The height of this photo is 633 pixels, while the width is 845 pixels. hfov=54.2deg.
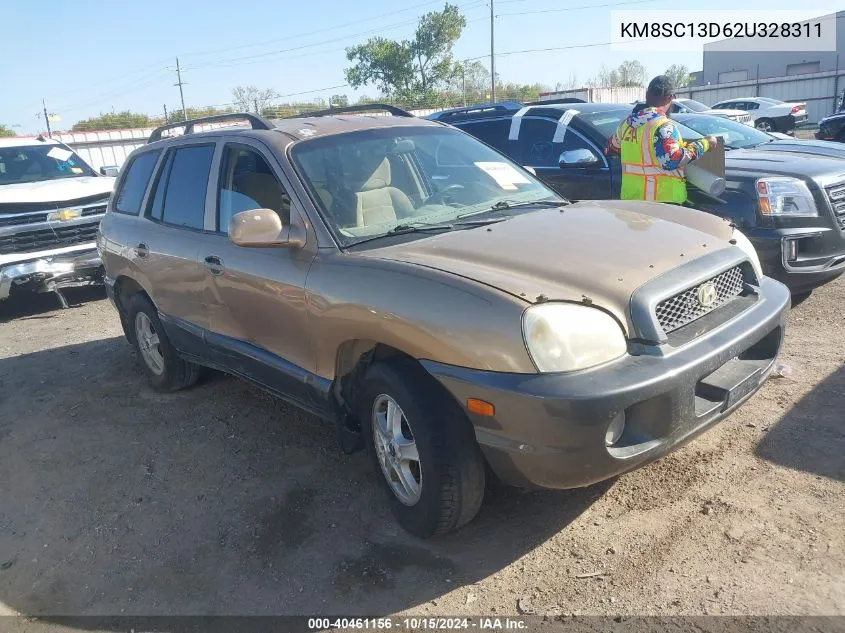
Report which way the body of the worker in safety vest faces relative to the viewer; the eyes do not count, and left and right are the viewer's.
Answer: facing away from the viewer and to the right of the viewer

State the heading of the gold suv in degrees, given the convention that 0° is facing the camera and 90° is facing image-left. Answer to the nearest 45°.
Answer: approximately 315°

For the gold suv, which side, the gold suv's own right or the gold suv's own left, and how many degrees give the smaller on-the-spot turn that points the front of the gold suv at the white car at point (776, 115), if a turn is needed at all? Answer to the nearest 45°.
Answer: approximately 90° to the gold suv's own left

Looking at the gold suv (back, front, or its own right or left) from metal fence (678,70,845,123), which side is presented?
left

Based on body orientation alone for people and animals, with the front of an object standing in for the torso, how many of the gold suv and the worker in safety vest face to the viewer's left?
0

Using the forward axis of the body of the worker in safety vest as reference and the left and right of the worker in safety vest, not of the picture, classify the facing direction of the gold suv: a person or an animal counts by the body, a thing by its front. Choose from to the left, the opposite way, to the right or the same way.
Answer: to the right

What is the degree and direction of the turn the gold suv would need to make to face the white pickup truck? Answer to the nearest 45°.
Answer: approximately 180°

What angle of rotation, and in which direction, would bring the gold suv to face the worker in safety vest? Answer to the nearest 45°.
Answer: approximately 90° to its left

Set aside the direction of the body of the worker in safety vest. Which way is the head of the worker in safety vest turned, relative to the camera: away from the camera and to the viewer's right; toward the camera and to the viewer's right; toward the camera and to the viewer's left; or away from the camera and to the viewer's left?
away from the camera and to the viewer's right

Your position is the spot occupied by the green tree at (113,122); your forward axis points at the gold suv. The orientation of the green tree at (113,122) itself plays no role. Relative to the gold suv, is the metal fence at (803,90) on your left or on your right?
left

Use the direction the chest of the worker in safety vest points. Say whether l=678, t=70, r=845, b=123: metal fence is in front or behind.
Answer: in front
